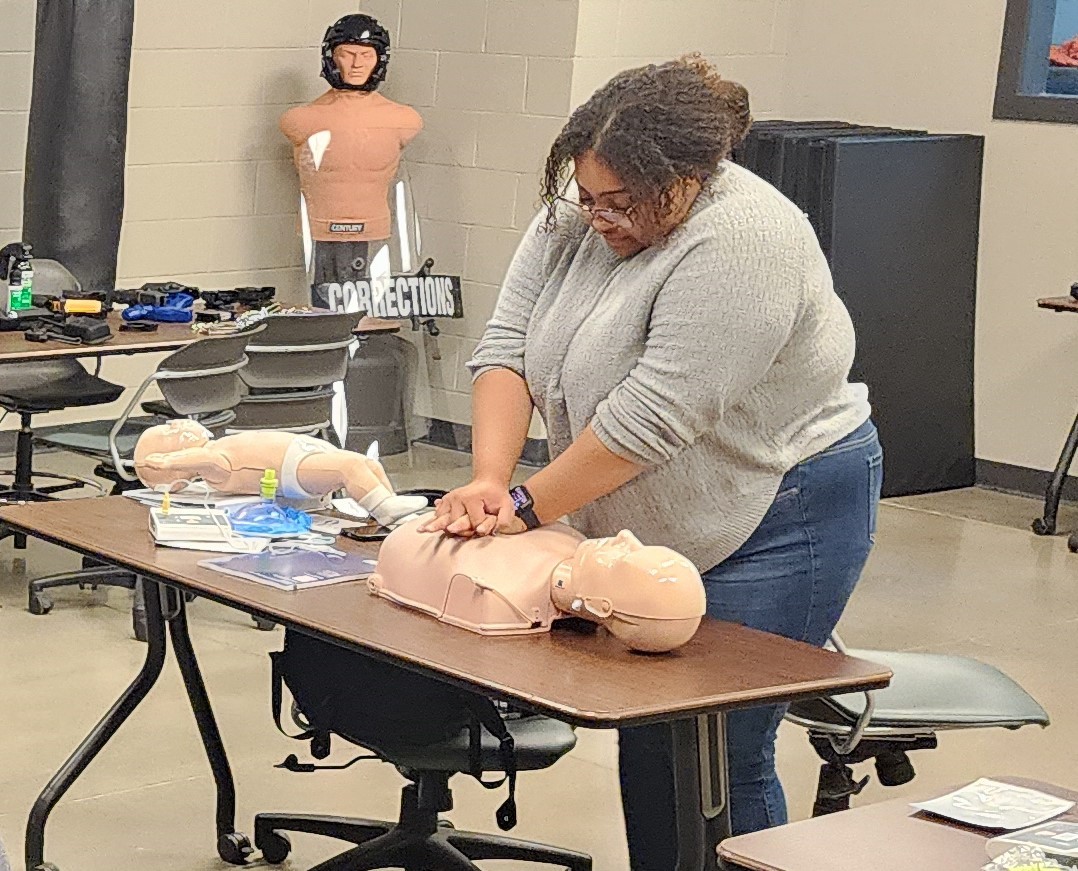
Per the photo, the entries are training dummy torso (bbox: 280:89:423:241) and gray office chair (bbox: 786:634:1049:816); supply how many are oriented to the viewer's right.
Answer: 1

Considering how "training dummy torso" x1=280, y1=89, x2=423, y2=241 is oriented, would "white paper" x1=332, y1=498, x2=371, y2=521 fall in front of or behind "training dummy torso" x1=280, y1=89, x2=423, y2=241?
in front

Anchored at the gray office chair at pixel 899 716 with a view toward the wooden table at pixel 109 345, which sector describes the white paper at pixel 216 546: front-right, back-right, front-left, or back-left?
front-left

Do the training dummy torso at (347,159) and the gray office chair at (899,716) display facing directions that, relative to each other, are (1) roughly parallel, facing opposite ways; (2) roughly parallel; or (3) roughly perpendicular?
roughly perpendicular

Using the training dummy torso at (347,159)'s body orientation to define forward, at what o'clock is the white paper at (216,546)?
The white paper is roughly at 12 o'clock from the training dummy torso.

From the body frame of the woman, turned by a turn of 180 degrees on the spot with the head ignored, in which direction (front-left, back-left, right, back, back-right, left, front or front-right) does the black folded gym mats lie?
front-left

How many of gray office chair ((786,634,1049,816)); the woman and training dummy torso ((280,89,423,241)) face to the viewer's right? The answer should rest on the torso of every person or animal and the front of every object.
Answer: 1

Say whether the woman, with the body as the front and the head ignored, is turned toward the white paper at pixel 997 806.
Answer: no

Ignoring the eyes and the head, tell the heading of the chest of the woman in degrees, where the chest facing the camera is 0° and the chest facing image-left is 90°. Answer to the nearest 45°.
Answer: approximately 45°

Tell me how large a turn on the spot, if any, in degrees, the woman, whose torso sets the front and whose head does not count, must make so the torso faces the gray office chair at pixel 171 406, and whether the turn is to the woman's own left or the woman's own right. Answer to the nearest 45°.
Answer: approximately 90° to the woman's own right

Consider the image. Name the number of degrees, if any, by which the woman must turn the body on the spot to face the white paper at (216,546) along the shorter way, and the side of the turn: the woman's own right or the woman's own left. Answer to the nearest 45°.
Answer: approximately 45° to the woman's own right

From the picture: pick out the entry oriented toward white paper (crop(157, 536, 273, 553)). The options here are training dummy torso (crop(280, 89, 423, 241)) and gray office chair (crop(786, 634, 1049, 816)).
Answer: the training dummy torso

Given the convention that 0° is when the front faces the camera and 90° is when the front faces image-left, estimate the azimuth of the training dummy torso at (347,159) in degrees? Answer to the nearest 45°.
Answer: approximately 0°

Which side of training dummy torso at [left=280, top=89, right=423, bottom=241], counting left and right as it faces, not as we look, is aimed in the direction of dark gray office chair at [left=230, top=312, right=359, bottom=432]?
front

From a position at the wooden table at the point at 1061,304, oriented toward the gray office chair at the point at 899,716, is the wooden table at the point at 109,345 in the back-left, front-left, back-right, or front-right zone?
front-right

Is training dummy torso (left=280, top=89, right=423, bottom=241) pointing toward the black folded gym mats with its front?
no

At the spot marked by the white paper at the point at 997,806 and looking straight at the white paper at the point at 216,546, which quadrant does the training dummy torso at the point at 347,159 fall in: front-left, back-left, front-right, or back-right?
front-right

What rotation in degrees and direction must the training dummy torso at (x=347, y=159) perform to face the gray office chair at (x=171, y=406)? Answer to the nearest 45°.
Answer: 0° — it already faces it

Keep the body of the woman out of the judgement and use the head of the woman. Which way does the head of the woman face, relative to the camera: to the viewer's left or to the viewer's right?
to the viewer's left

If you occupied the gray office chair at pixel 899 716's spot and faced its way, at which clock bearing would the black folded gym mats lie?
The black folded gym mats is roughly at 9 o'clock from the gray office chair.

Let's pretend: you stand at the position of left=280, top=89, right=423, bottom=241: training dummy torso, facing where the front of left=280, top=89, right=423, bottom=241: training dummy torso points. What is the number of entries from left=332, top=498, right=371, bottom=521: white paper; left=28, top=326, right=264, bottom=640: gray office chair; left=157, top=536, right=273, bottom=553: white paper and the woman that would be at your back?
0
